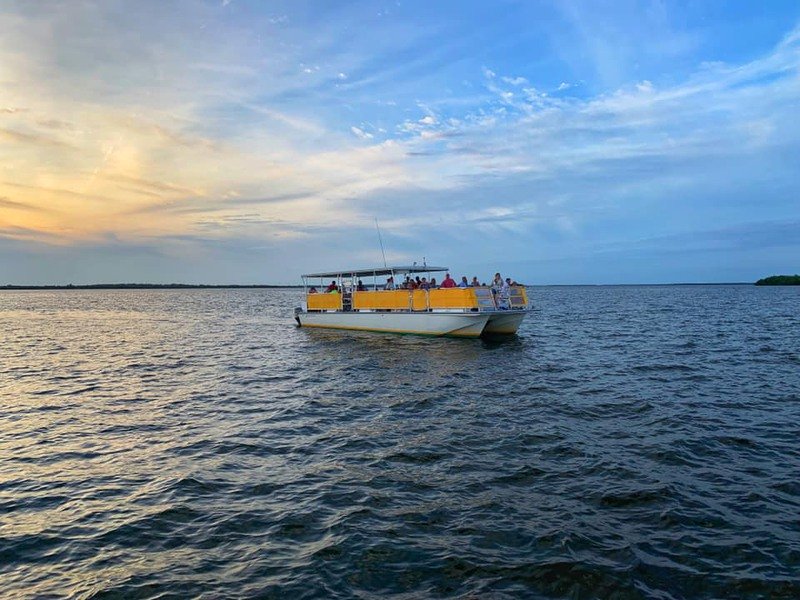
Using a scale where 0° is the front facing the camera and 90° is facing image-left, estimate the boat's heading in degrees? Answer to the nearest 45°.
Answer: approximately 315°
